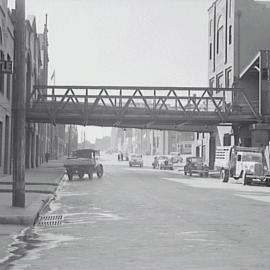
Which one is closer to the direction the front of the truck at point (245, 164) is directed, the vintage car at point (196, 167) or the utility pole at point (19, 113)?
the utility pole

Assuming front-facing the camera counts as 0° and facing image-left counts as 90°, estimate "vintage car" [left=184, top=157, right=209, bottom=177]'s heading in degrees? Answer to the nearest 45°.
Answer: approximately 315°

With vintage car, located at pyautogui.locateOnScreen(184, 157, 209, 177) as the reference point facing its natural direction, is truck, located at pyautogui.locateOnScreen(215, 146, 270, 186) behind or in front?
in front

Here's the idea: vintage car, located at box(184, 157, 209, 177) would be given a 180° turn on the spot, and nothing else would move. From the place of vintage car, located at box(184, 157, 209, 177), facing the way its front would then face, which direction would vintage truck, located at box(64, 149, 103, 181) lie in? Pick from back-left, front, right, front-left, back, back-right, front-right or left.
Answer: left

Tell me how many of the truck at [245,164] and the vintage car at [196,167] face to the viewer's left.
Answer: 0

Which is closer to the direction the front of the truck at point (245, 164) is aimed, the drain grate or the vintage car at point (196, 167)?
the drain grate
